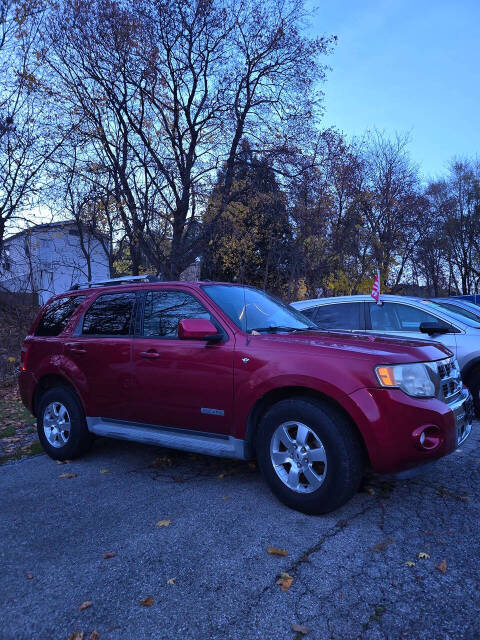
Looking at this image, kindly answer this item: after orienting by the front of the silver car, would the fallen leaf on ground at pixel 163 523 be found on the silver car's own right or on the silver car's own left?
on the silver car's own right

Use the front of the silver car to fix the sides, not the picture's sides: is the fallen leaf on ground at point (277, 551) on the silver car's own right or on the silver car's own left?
on the silver car's own right

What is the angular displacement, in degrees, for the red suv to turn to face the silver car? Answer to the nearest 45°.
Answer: approximately 90° to its left

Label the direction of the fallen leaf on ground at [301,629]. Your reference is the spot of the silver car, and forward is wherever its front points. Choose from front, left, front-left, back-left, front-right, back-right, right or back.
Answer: front-right

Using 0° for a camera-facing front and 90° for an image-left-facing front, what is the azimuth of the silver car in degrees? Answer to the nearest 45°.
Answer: approximately 315°

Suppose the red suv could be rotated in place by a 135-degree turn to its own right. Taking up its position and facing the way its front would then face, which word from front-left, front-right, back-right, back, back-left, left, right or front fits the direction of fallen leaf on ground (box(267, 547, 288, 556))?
left

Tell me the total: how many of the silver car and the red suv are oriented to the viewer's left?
0

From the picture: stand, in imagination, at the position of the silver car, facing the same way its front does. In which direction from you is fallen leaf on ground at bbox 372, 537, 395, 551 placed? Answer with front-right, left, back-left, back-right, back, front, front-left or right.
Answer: front-right

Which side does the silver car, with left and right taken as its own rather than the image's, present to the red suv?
right

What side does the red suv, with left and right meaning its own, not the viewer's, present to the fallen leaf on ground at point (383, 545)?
front

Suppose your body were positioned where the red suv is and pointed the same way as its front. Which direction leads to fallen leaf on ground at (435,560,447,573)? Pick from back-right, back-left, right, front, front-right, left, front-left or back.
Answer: front

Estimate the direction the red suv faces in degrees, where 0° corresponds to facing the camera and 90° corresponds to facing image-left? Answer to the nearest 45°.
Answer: approximately 315°

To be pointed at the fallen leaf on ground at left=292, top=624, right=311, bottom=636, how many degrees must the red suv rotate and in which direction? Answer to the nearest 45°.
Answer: approximately 45° to its right
